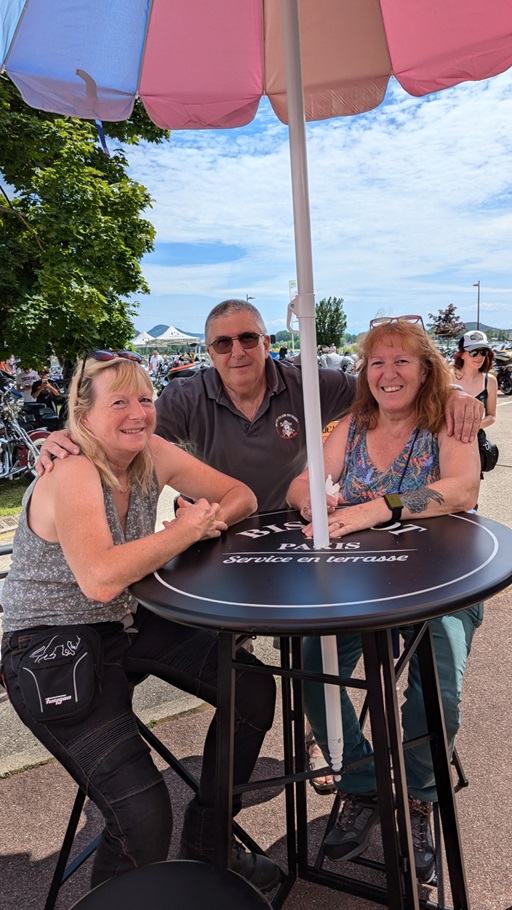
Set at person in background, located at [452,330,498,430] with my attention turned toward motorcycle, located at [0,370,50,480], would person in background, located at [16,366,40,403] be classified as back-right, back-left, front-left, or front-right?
front-right

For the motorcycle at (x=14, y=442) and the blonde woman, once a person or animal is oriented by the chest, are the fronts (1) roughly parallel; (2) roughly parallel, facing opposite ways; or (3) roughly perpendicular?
roughly parallel

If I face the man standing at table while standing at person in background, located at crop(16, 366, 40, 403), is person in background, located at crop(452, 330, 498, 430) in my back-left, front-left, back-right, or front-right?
front-left

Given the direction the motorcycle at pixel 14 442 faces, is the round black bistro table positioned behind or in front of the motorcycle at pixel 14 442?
in front

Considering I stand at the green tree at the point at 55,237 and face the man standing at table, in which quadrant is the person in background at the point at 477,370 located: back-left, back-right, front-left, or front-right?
front-left

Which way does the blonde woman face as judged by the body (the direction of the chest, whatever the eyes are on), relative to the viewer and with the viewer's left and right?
facing the viewer and to the right of the viewer

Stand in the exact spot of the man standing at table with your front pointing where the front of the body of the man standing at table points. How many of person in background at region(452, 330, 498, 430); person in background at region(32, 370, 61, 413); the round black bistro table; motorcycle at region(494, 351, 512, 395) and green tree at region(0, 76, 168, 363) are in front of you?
1

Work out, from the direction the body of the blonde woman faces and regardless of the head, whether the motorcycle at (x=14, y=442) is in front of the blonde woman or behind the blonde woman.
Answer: behind

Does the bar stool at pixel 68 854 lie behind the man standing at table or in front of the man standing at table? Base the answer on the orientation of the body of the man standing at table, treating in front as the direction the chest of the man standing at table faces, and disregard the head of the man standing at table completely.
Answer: in front

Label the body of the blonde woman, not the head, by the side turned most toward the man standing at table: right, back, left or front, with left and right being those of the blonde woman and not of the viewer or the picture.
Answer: left

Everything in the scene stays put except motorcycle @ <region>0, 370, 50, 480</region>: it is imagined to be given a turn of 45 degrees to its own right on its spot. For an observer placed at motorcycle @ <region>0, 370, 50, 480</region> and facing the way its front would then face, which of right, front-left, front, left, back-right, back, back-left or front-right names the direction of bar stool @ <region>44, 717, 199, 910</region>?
front

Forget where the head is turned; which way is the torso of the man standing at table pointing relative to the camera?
toward the camera

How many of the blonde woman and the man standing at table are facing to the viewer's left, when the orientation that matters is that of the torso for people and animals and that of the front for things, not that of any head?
0

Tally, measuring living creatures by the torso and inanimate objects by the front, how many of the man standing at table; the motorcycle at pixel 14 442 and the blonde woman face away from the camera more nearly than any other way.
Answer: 0

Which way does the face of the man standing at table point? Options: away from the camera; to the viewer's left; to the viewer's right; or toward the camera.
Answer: toward the camera

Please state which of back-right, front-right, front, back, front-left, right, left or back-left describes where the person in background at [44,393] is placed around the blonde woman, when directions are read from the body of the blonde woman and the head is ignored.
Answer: back-left
